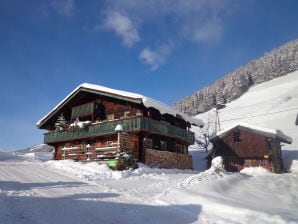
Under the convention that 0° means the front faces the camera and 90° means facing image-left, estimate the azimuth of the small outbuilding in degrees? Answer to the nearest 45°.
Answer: approximately 0°

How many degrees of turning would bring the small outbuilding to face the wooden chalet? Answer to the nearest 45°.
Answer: approximately 45° to its right

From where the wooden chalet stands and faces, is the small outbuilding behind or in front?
behind
